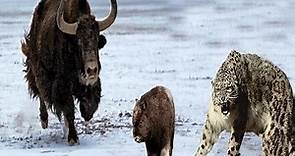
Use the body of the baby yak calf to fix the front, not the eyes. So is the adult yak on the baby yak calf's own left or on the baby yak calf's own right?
on the baby yak calf's own right

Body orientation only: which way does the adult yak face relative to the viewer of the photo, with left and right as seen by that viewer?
facing the viewer and to the right of the viewer

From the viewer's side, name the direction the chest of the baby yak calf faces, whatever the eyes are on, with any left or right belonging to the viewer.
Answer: facing the viewer and to the left of the viewer

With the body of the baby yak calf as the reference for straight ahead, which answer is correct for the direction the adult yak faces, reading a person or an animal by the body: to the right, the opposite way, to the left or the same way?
to the left

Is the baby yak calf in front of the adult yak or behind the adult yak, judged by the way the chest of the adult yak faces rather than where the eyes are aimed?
in front

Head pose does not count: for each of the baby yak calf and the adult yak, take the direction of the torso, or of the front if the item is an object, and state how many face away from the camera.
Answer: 0
